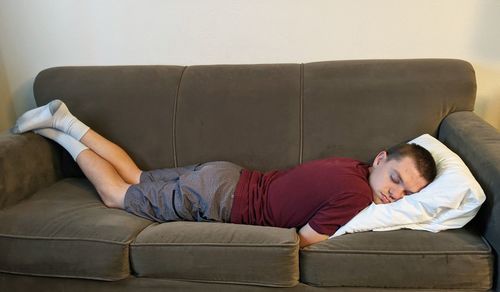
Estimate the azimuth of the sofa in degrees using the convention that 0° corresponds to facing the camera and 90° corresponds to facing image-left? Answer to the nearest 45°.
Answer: approximately 0°
